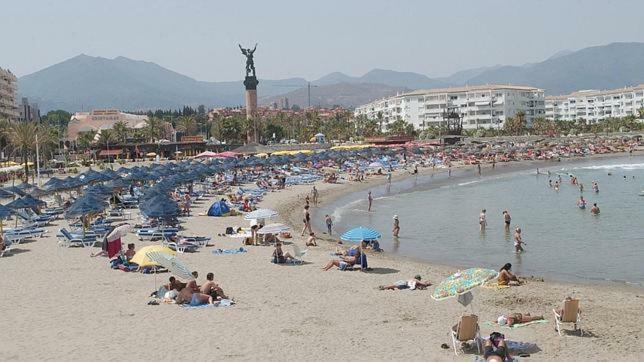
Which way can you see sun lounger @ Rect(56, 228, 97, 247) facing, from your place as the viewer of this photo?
facing to the right of the viewer

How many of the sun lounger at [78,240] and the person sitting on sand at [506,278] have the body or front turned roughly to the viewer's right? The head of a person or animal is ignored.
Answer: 2

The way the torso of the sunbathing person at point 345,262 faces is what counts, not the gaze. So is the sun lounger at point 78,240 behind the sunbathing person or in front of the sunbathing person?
in front

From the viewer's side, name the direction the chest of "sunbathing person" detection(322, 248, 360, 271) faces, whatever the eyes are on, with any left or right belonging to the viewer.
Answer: facing to the left of the viewer

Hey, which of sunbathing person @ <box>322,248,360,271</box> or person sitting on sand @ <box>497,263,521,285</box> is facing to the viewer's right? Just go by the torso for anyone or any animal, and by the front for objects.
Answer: the person sitting on sand

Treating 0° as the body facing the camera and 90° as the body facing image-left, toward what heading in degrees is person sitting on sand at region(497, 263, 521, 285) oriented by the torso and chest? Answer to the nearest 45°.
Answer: approximately 270°

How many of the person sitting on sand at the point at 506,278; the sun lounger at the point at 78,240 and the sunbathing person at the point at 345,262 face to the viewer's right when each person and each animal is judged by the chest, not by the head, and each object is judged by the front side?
2

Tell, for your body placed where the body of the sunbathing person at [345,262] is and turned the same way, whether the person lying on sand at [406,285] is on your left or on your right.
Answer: on your left

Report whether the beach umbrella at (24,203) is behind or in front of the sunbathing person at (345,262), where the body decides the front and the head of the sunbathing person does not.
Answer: in front
